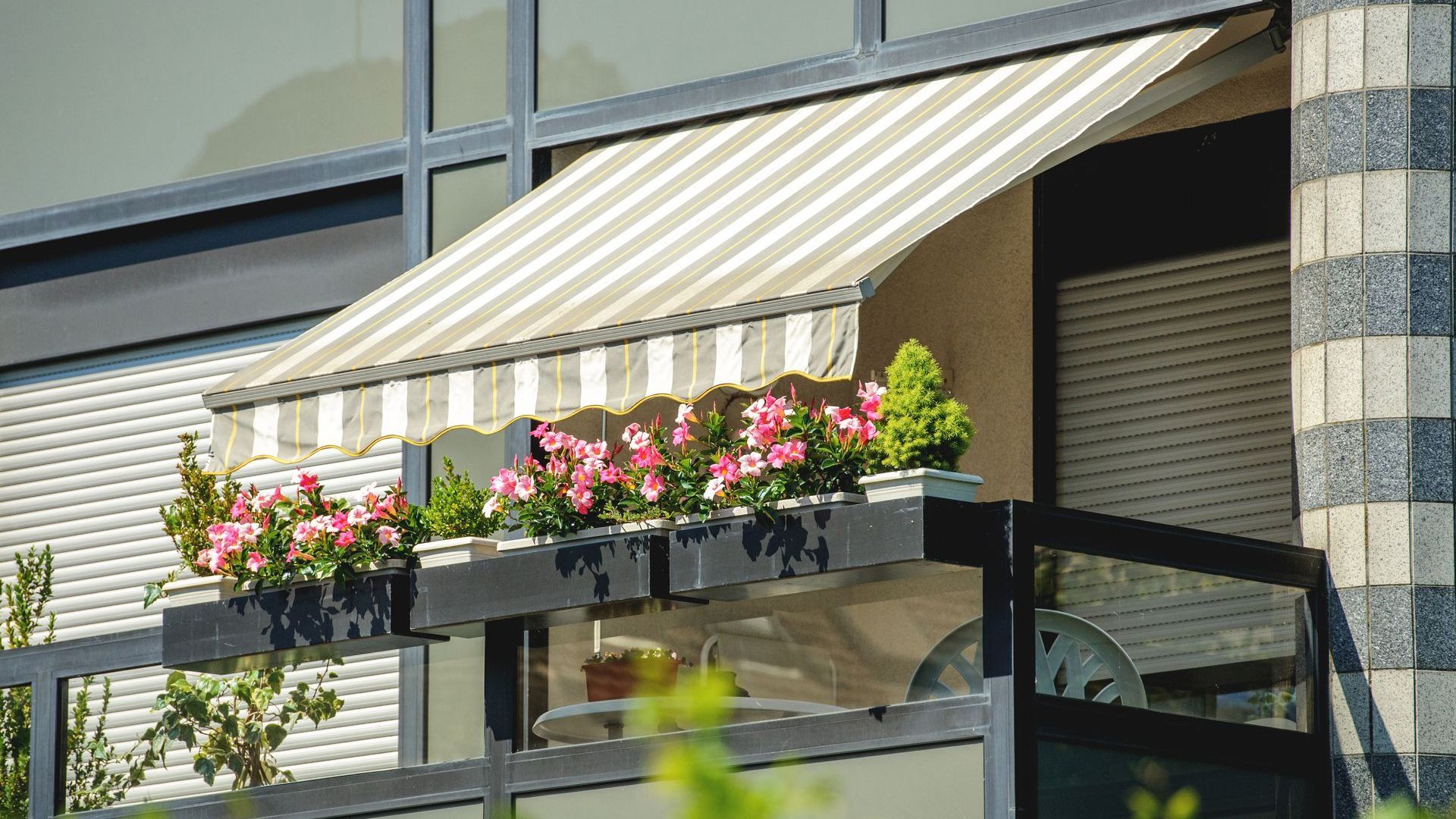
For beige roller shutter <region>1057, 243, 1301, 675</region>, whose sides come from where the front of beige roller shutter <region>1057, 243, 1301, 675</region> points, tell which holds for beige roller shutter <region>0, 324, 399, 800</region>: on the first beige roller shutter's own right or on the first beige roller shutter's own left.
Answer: on the first beige roller shutter's own right

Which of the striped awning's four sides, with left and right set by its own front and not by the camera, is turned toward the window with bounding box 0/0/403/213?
right

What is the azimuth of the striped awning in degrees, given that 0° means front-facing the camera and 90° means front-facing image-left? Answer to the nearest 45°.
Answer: approximately 45°

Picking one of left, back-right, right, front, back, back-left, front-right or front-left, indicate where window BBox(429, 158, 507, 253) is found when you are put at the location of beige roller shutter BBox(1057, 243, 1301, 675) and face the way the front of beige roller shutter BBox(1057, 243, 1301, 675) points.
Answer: front-right

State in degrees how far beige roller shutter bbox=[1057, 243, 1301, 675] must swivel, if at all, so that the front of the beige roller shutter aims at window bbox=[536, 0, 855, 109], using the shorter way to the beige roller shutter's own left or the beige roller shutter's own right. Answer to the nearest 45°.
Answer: approximately 45° to the beige roller shutter's own right

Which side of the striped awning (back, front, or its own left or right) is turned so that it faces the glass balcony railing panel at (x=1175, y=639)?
left

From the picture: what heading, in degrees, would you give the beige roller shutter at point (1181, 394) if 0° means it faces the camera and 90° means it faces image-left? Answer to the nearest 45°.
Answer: approximately 45°

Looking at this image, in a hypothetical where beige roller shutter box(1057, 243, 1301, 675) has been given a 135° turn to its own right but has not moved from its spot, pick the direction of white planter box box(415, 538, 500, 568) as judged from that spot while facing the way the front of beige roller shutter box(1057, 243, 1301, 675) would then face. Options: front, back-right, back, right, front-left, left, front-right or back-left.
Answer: back-left

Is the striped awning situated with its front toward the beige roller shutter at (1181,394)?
no

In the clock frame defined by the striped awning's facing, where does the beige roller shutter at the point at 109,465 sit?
The beige roller shutter is roughly at 3 o'clock from the striped awning.

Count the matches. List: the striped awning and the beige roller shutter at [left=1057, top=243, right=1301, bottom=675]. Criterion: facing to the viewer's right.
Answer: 0

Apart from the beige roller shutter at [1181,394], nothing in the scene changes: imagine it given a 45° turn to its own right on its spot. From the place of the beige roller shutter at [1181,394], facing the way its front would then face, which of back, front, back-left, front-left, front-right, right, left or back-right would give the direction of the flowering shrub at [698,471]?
front-left

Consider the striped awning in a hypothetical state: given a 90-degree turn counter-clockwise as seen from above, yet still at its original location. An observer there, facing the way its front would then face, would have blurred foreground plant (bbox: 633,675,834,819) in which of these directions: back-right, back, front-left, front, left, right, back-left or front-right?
front-right

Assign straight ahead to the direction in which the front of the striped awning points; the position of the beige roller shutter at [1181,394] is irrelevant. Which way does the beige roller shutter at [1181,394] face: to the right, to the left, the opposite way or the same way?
the same way

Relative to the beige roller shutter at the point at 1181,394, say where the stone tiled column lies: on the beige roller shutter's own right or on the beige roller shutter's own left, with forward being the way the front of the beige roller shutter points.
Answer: on the beige roller shutter's own left

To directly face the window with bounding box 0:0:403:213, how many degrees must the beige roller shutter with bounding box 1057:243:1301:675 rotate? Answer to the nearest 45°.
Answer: approximately 45° to its right

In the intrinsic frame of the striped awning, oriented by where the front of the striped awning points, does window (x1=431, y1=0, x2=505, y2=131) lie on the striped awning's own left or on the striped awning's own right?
on the striped awning's own right
